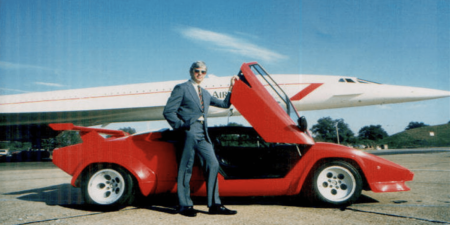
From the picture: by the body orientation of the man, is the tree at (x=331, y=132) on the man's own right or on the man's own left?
on the man's own left

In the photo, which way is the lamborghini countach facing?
to the viewer's right

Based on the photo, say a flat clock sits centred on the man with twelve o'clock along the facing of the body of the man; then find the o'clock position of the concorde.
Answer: The concorde is roughly at 7 o'clock from the man.

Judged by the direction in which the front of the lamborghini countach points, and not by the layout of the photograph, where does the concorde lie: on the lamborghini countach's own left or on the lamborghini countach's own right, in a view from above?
on the lamborghini countach's own left

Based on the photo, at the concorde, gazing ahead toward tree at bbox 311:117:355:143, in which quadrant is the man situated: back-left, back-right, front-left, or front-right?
back-right

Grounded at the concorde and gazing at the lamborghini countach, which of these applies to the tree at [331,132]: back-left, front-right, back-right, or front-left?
back-left

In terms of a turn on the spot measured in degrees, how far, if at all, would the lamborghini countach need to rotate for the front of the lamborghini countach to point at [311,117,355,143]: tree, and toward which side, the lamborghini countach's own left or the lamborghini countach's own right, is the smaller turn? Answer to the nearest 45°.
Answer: approximately 90° to the lamborghini countach's own left
